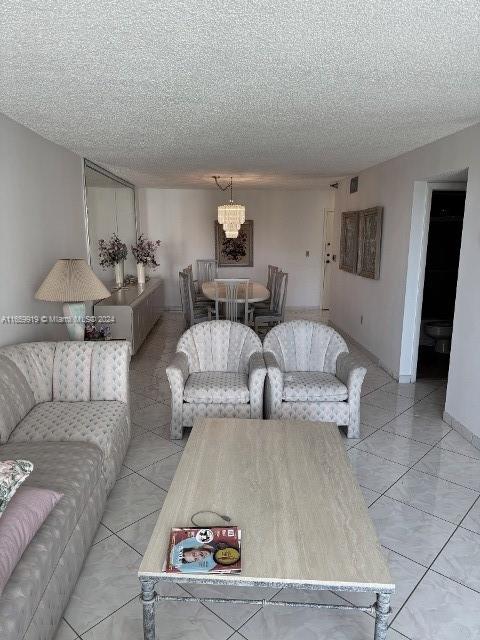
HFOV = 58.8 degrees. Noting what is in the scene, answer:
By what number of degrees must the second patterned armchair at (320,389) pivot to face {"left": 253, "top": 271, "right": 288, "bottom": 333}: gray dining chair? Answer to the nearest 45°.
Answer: approximately 180°

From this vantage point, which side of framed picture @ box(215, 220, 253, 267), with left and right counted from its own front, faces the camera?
front

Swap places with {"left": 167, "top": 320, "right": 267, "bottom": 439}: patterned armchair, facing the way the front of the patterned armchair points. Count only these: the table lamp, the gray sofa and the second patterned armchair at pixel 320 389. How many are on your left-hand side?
1

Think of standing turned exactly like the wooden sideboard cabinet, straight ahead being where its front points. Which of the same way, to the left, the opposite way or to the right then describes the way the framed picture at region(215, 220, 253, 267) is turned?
to the right

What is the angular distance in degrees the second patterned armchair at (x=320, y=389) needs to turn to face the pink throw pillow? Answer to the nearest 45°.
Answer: approximately 45° to its right

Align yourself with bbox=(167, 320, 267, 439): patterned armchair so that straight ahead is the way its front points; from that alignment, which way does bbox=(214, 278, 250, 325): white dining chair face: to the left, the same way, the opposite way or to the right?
the opposite way

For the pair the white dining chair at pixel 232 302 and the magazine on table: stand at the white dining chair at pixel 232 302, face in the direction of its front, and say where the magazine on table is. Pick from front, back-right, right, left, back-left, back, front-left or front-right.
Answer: back

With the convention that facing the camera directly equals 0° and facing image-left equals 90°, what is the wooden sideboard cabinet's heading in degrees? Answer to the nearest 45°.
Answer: approximately 270°

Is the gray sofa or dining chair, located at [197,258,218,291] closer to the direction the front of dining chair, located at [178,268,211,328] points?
the dining chair

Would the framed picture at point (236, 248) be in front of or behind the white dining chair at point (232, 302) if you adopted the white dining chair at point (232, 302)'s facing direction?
in front

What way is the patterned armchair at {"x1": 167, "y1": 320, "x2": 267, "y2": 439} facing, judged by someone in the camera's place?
facing the viewer

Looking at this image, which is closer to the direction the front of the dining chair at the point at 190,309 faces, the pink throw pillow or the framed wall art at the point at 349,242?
the framed wall art

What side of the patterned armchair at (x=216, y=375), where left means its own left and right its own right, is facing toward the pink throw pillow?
front

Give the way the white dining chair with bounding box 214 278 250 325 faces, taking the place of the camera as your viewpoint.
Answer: facing away from the viewer

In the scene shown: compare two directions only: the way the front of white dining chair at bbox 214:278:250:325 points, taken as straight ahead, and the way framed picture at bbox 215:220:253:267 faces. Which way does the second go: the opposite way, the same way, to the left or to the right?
the opposite way

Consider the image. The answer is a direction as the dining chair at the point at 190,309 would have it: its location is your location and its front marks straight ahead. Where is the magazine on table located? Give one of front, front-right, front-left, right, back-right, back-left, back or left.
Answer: back-right
